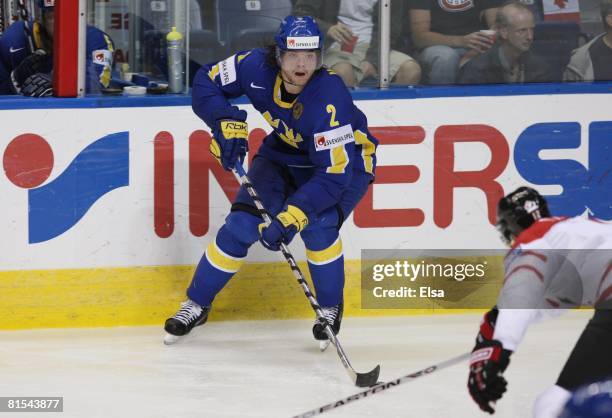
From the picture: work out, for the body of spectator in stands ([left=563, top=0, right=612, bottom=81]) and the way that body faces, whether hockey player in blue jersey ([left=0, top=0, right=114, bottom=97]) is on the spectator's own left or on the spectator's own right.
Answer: on the spectator's own right

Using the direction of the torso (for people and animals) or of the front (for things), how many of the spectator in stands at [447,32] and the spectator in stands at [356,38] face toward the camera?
2

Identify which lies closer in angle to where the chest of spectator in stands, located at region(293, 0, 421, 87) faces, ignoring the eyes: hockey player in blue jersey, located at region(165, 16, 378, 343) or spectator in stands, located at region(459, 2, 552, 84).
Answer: the hockey player in blue jersey

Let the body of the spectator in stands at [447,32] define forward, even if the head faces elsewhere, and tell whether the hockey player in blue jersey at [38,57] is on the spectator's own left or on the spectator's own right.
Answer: on the spectator's own right

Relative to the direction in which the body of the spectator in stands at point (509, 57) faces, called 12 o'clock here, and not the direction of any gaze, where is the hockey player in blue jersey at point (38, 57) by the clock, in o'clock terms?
The hockey player in blue jersey is roughly at 4 o'clock from the spectator in stands.

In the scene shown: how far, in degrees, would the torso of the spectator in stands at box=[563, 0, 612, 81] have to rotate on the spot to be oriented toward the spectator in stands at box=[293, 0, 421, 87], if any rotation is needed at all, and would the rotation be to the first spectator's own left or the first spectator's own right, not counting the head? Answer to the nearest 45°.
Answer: approximately 90° to the first spectator's own right

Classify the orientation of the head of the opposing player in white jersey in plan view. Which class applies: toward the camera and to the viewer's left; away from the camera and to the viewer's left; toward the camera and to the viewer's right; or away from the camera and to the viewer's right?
away from the camera and to the viewer's left

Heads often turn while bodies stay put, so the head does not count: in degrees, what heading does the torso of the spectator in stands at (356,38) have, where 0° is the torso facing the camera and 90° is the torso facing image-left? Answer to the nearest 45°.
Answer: approximately 0°

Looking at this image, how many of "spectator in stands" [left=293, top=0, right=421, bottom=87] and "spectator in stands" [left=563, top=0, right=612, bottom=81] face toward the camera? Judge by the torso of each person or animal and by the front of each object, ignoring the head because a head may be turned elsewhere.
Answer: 2

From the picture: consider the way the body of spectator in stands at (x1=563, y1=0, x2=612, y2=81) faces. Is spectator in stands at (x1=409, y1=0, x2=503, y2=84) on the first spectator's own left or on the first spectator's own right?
on the first spectator's own right

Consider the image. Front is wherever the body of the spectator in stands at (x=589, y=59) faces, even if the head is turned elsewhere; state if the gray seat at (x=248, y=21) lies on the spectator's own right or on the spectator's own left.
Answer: on the spectator's own right
